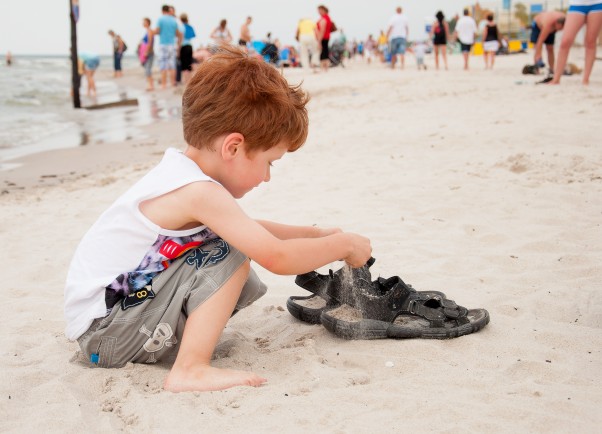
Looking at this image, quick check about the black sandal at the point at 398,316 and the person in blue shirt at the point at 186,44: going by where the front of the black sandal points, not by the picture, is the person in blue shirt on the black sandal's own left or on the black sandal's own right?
on the black sandal's own left

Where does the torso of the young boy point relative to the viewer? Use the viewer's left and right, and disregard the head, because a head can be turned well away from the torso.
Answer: facing to the right of the viewer

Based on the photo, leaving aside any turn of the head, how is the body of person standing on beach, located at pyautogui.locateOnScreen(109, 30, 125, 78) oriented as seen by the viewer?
to the viewer's left

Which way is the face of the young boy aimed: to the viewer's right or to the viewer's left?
to the viewer's right
